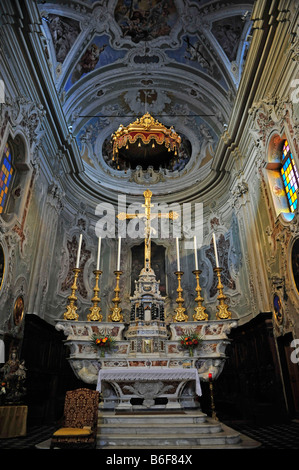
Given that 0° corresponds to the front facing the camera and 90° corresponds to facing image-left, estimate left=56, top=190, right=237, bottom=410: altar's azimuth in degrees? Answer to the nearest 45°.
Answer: approximately 0°
